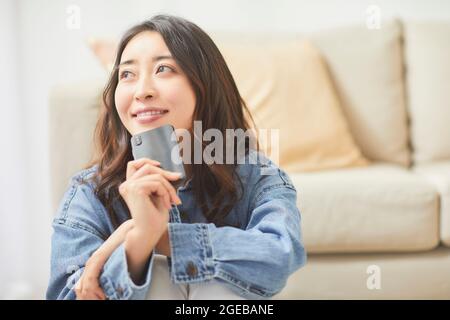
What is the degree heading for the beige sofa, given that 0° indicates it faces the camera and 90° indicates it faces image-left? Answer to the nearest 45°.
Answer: approximately 0°

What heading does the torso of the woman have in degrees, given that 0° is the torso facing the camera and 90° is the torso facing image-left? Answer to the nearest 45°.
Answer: approximately 0°

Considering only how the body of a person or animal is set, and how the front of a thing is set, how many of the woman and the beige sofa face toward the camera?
2
